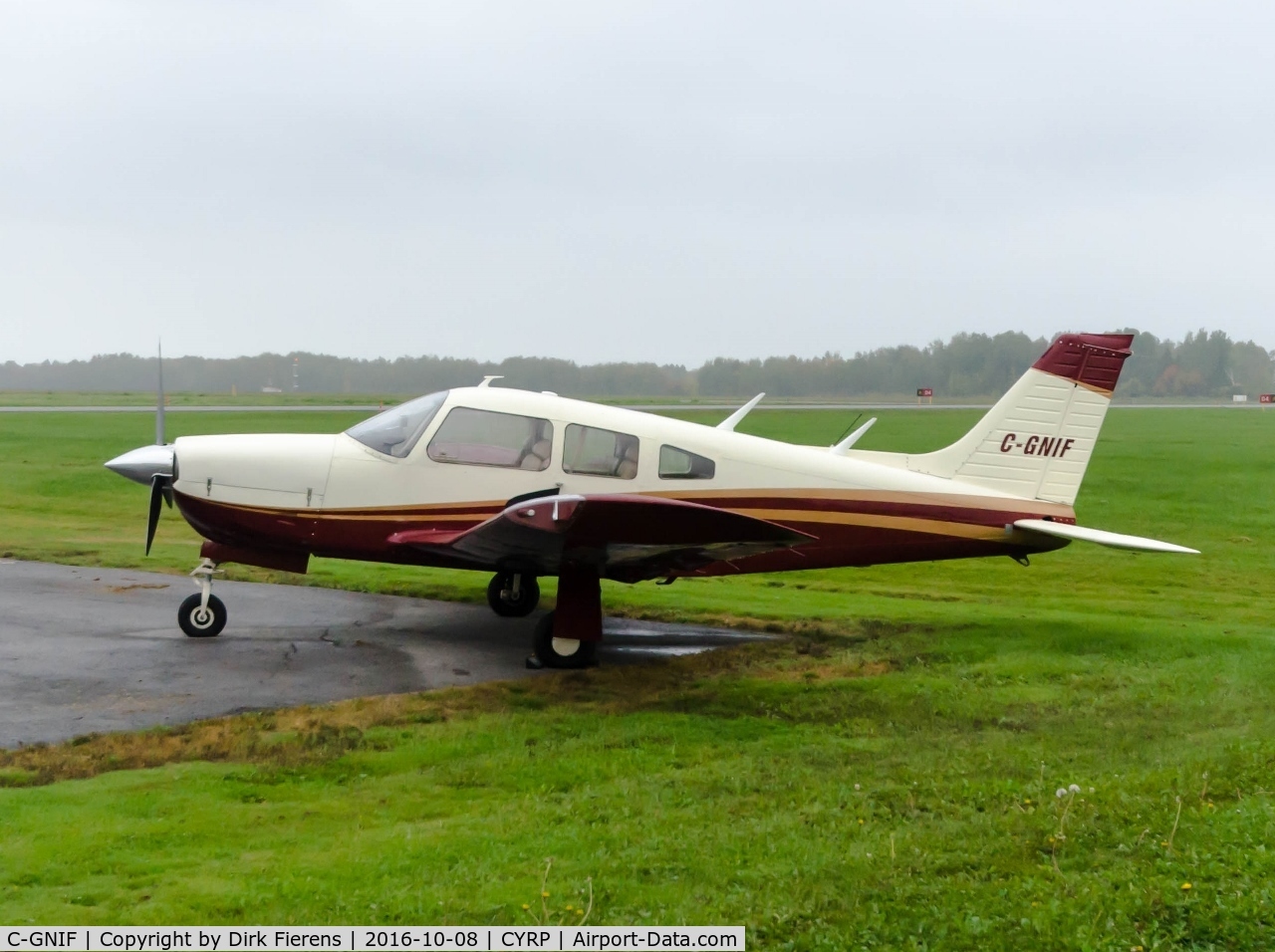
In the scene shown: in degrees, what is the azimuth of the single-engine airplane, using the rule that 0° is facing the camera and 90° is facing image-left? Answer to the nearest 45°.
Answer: approximately 90°
